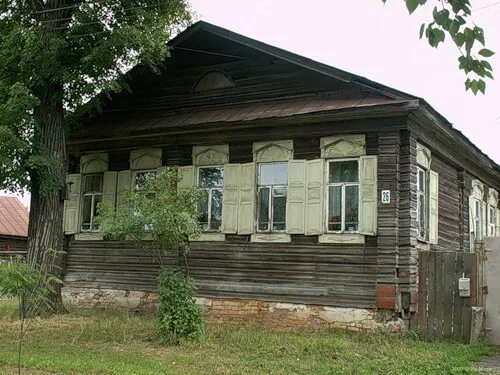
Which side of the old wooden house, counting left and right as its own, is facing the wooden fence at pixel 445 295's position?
left

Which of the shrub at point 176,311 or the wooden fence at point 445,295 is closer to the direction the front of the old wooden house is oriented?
the shrub

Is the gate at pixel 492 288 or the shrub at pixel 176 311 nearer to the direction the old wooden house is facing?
the shrub

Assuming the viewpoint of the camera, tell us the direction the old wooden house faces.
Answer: facing the viewer and to the left of the viewer

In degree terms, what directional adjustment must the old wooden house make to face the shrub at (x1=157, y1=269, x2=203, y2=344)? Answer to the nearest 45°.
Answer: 0° — it already faces it
